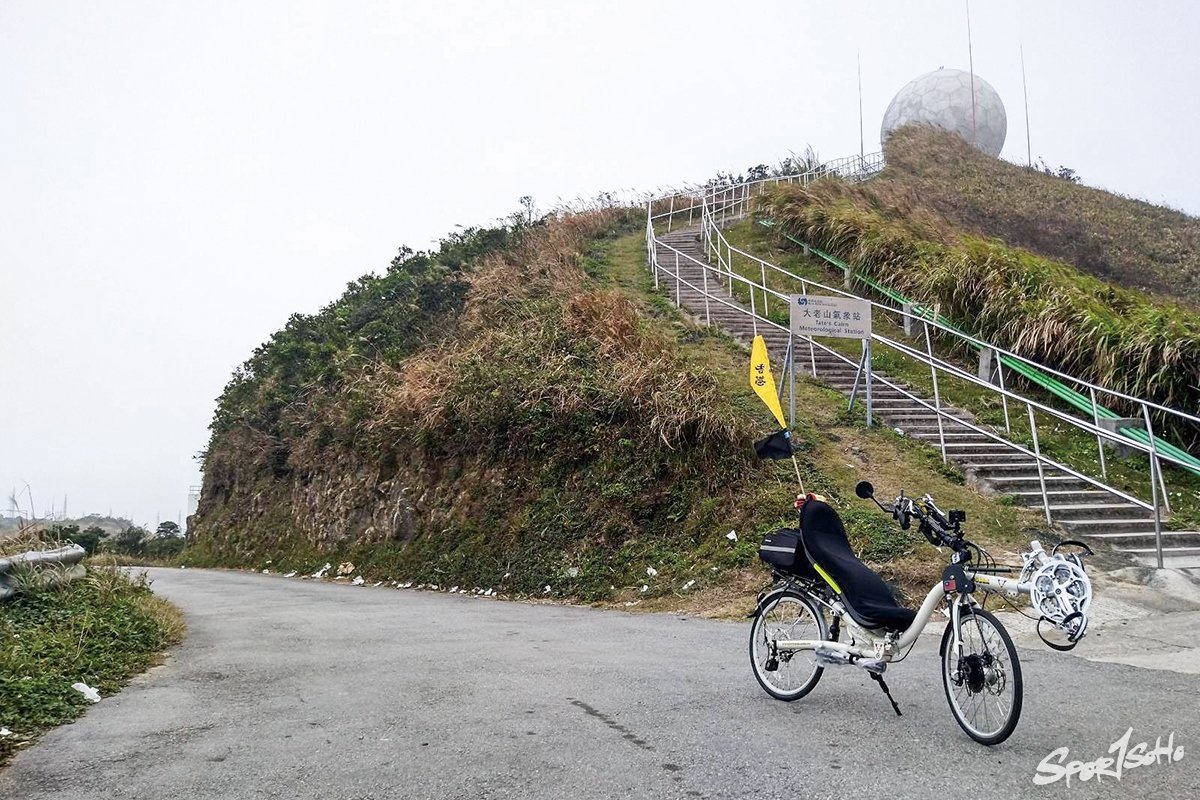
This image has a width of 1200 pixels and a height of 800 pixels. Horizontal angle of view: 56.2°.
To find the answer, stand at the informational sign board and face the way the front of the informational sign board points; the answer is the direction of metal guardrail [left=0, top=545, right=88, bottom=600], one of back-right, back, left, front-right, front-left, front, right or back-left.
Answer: front-right

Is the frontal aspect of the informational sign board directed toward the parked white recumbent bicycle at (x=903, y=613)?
yes

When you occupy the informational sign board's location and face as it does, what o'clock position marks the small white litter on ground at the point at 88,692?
The small white litter on ground is roughly at 1 o'clock from the informational sign board.

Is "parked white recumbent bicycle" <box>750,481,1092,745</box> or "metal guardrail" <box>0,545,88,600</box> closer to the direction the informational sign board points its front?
the parked white recumbent bicycle

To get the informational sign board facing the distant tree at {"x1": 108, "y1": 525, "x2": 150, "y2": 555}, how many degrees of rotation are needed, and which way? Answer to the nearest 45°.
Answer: approximately 135° to its right

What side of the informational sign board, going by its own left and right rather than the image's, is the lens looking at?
front
